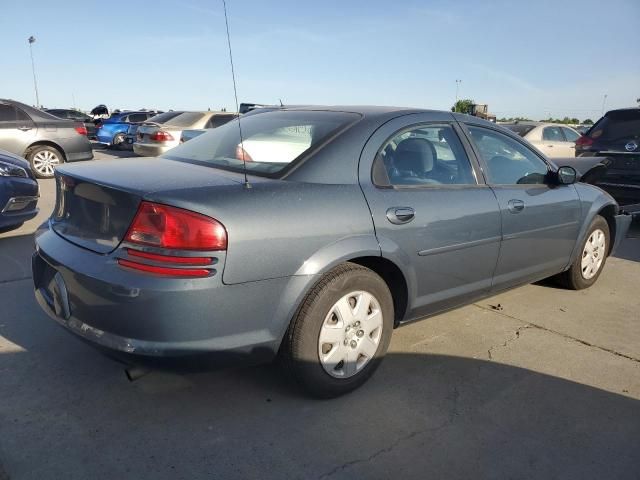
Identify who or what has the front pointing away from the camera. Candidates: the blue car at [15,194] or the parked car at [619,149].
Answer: the parked car

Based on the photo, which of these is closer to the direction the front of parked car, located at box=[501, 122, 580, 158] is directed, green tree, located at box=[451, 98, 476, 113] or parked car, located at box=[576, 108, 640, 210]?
the green tree

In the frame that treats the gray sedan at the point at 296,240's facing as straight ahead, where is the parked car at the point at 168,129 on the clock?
The parked car is roughly at 10 o'clock from the gray sedan.

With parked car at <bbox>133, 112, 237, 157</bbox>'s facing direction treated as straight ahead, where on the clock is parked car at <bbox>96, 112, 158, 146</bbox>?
parked car at <bbox>96, 112, 158, 146</bbox> is roughly at 10 o'clock from parked car at <bbox>133, 112, 237, 157</bbox>.

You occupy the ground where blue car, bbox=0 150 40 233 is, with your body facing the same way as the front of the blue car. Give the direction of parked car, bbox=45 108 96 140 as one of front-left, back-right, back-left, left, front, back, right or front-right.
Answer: back-left

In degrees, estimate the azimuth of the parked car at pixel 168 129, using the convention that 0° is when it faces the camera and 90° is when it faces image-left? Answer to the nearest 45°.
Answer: approximately 225°

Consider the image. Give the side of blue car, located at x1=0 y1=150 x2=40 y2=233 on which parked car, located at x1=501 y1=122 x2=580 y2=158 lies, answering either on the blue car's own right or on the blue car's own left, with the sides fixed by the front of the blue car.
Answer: on the blue car's own left

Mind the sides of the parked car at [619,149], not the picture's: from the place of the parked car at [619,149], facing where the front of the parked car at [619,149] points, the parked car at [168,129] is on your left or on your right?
on your left

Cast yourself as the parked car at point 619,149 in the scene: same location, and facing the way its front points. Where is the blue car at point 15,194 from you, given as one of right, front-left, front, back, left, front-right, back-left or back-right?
back-left

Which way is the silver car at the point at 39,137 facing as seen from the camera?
to the viewer's left

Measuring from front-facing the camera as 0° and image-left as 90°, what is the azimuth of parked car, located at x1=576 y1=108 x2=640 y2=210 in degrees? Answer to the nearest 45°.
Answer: approximately 180°

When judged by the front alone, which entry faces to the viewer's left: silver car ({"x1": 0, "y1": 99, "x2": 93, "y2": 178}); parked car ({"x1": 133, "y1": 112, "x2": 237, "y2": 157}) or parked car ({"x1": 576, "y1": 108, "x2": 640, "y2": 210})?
the silver car
